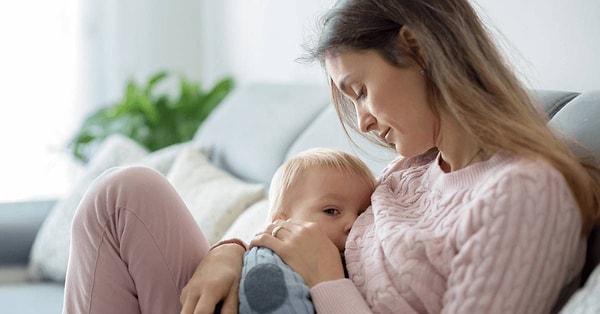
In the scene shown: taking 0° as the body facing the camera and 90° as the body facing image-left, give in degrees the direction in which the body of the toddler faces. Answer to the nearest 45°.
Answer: approximately 315°

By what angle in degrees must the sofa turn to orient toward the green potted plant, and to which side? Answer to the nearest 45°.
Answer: approximately 135° to its right

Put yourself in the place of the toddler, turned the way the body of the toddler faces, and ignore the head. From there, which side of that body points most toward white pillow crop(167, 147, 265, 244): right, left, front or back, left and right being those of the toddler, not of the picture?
back

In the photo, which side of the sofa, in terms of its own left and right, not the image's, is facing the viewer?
front

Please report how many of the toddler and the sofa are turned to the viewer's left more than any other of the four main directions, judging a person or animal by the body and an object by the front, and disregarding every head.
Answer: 0

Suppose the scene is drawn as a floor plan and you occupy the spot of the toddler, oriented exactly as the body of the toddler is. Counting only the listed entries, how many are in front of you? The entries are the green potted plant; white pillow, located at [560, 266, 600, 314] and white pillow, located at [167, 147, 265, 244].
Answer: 1

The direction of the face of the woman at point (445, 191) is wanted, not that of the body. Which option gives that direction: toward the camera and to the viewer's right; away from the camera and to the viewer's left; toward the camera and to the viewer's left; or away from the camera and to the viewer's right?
toward the camera and to the viewer's left
